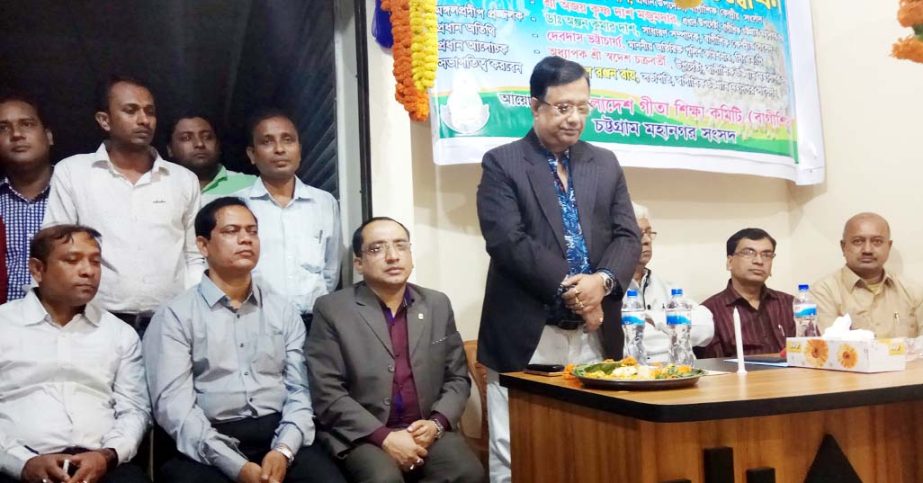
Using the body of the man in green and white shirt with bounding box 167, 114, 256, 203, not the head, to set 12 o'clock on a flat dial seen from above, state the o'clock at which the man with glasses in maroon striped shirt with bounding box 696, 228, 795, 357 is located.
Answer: the man with glasses in maroon striped shirt with bounding box 696, 228, 795, 357 is roughly at 9 o'clock from the man in green and white shirt with bounding box 167, 114, 256, 203.

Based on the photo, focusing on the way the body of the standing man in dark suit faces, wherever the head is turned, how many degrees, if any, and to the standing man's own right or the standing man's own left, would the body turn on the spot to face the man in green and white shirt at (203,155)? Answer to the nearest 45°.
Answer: approximately 135° to the standing man's own right

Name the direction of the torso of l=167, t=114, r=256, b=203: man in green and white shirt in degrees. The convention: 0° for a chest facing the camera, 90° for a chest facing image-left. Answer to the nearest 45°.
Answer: approximately 0°

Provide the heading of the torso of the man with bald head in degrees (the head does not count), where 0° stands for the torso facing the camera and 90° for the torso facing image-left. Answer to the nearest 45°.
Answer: approximately 0°

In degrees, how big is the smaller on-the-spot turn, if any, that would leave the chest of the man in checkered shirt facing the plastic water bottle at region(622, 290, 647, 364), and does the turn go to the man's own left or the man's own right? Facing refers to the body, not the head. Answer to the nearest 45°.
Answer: approximately 45° to the man's own left
